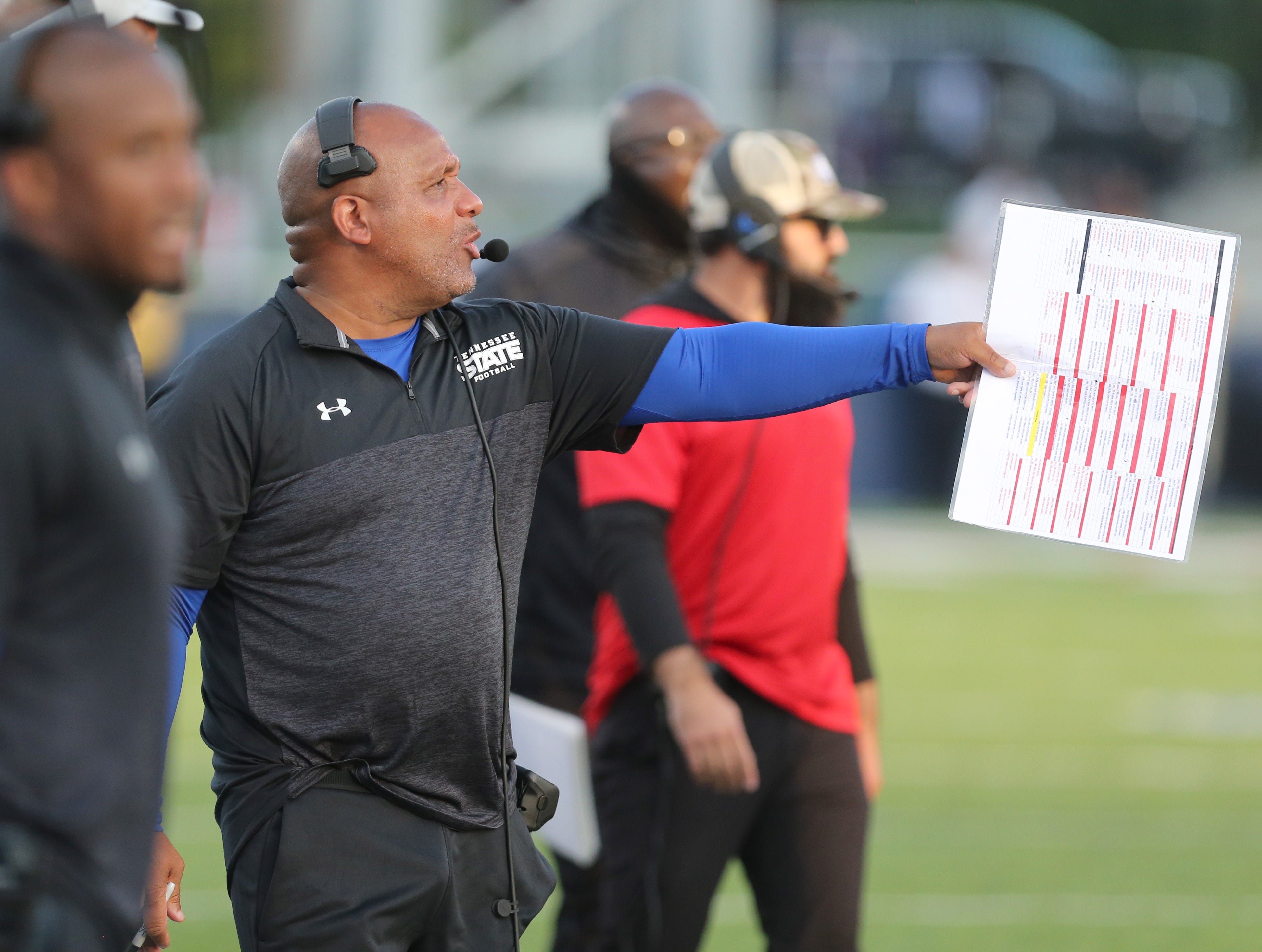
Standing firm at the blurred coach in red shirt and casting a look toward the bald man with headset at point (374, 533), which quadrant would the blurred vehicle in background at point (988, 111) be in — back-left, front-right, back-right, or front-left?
back-right

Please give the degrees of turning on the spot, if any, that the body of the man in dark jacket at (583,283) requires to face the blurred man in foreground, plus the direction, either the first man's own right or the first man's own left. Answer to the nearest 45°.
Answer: approximately 90° to the first man's own right

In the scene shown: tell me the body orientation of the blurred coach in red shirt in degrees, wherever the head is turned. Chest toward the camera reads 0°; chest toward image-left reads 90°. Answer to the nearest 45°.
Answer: approximately 315°

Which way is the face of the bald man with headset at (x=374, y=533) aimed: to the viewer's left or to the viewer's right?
to the viewer's right

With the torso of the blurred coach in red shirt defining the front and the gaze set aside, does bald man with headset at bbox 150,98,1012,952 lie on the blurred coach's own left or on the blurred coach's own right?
on the blurred coach's own right

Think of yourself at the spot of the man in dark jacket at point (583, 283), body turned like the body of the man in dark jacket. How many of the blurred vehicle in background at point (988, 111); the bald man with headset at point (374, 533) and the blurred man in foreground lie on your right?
2

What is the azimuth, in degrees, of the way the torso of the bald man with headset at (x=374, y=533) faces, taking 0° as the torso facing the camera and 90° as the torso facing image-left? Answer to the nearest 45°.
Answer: approximately 315°

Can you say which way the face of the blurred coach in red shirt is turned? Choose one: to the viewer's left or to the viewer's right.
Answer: to the viewer's right

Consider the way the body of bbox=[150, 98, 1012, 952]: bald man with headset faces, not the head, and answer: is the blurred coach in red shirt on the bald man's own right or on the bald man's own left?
on the bald man's own left
